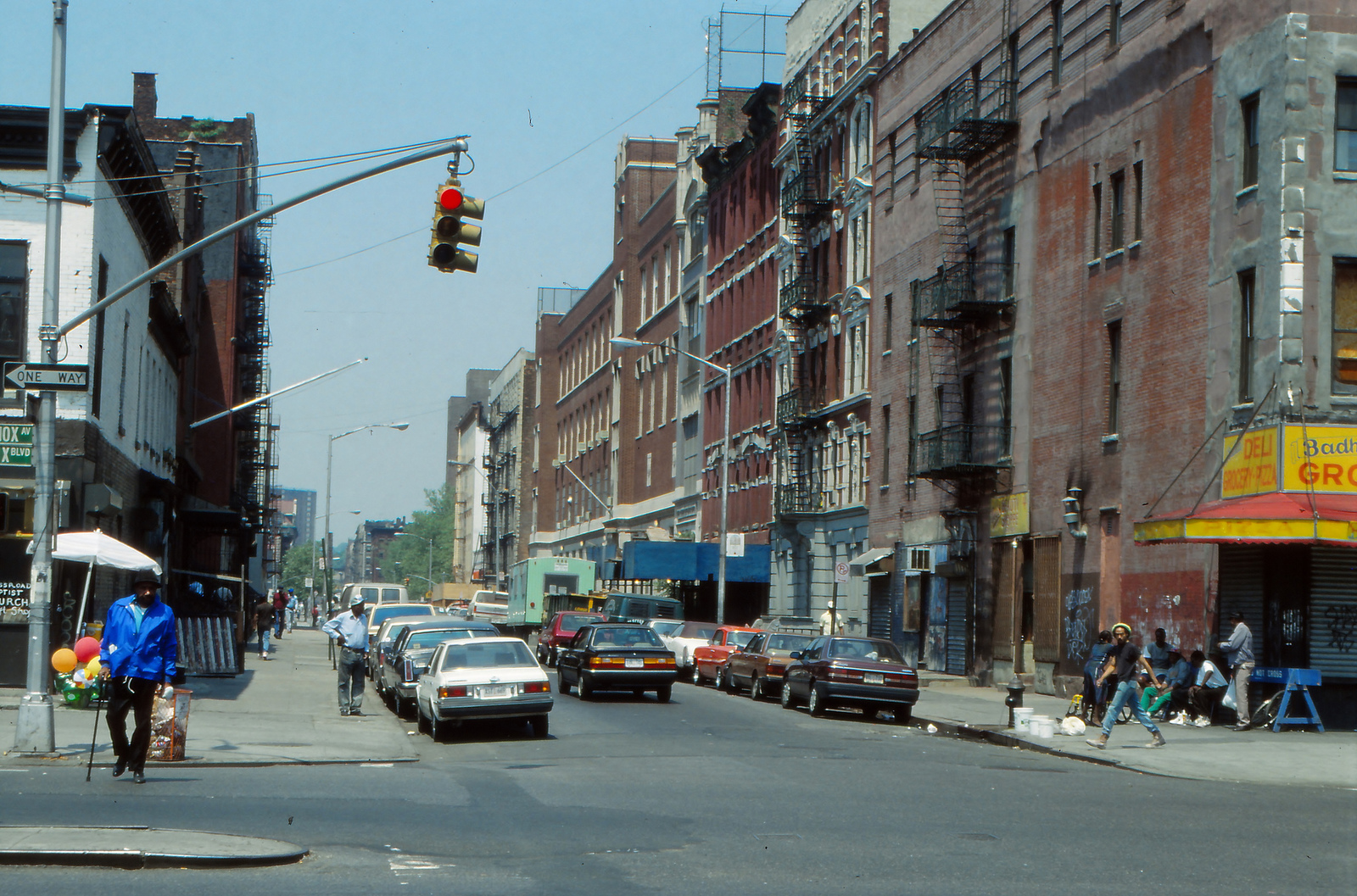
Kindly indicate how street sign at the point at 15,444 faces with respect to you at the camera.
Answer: facing the viewer

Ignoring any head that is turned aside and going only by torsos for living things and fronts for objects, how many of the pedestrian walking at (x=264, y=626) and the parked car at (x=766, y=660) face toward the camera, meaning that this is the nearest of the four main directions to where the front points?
0

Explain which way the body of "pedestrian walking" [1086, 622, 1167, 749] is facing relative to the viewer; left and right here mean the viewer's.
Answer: facing the viewer and to the left of the viewer

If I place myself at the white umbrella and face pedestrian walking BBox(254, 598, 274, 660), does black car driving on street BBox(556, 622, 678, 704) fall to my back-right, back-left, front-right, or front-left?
front-right

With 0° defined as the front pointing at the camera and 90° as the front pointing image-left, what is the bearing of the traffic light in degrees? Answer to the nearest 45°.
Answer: approximately 0°

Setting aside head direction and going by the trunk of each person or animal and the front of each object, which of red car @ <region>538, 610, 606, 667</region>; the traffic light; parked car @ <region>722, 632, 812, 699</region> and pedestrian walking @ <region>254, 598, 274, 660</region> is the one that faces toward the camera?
the traffic light

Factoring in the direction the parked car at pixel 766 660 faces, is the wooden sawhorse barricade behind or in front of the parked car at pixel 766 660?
behind

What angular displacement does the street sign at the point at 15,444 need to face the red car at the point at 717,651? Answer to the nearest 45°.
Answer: approximately 135° to its left

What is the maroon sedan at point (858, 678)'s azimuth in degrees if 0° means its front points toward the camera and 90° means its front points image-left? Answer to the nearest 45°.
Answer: approximately 135°

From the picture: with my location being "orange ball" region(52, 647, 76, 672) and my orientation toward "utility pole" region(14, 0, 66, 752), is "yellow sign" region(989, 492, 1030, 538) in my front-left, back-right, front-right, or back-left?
back-left

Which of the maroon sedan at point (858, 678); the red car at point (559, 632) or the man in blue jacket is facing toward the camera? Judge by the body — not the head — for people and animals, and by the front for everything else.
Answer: the man in blue jacket

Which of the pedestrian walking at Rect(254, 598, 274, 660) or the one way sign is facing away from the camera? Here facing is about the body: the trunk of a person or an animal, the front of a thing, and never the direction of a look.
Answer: the pedestrian walking

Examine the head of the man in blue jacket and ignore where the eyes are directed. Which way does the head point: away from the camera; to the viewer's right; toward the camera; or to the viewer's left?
toward the camera
